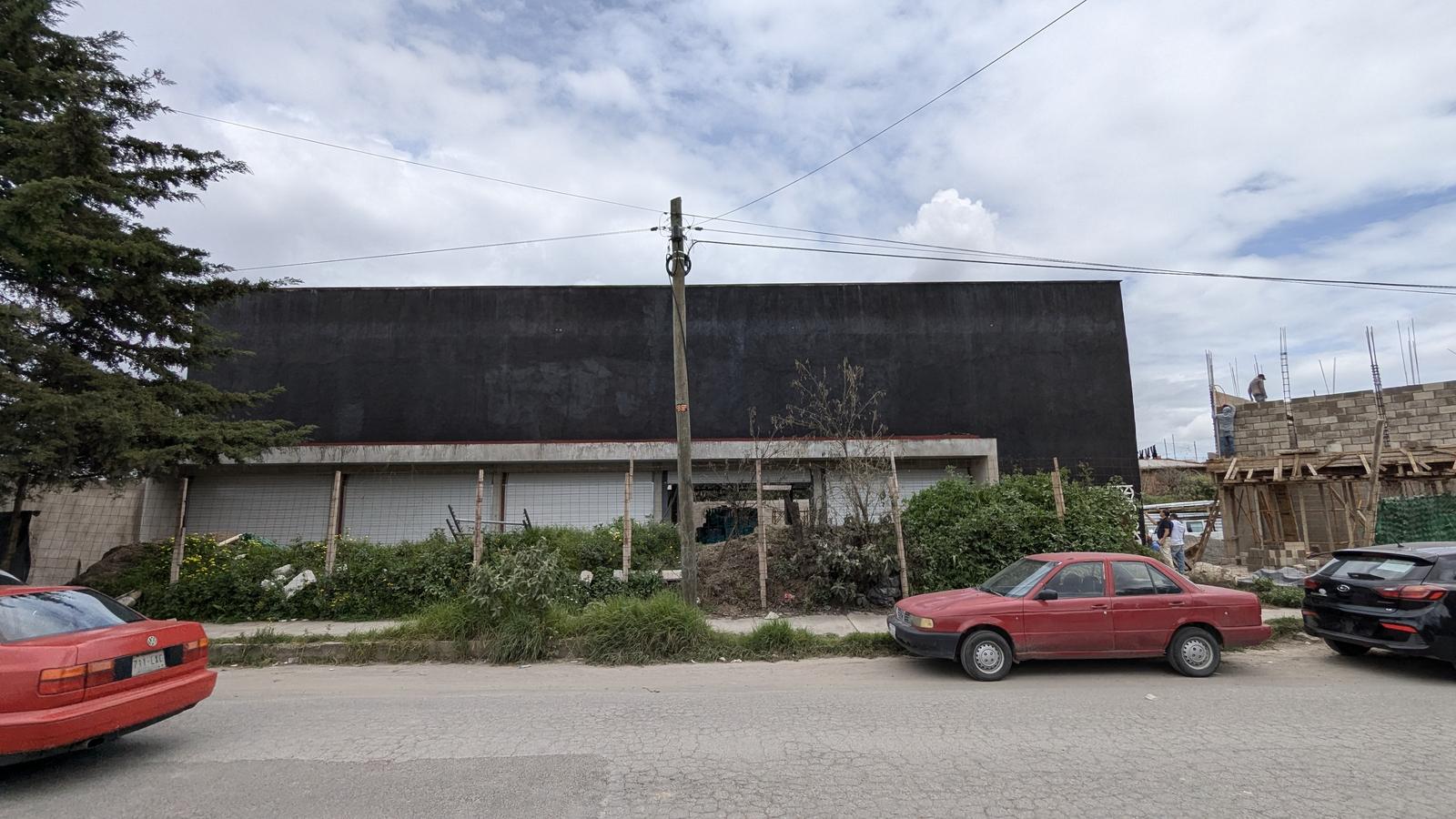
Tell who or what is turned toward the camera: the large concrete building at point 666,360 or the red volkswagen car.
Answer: the large concrete building

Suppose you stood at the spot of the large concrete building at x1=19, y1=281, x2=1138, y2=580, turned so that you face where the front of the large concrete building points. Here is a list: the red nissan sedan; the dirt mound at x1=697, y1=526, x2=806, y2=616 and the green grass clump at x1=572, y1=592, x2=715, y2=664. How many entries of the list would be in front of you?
3

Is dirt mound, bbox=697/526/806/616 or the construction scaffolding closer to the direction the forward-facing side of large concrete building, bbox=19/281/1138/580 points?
the dirt mound

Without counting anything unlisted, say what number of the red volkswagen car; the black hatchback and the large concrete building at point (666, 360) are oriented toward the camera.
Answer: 1

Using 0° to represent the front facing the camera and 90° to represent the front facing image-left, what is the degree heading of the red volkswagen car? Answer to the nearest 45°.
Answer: approximately 135°

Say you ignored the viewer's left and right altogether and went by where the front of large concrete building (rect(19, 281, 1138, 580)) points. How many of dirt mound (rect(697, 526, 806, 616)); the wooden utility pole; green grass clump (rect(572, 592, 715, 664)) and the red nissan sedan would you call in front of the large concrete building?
4

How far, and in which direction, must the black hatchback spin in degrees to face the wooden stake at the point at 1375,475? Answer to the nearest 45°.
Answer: approximately 45° to its left

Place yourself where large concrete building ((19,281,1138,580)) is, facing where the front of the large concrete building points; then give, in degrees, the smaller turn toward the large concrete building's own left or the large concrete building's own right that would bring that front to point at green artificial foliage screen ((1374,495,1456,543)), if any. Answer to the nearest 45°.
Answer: approximately 45° to the large concrete building's own left

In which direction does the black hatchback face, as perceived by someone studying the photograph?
facing away from the viewer and to the right of the viewer

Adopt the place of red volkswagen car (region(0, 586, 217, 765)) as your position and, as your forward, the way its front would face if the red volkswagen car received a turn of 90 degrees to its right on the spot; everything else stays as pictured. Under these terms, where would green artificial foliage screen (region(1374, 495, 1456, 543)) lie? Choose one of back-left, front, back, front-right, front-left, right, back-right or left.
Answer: front-right

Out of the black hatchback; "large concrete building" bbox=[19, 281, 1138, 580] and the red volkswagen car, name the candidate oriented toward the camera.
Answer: the large concrete building

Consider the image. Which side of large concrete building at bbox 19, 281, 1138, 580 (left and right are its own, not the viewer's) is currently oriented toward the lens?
front

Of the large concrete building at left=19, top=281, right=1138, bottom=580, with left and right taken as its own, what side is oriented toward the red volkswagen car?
front

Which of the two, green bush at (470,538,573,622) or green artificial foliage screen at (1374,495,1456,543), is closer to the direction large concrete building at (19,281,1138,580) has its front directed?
the green bush

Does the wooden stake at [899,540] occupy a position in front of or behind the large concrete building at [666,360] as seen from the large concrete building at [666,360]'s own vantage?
in front

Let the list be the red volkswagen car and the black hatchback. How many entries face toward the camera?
0
